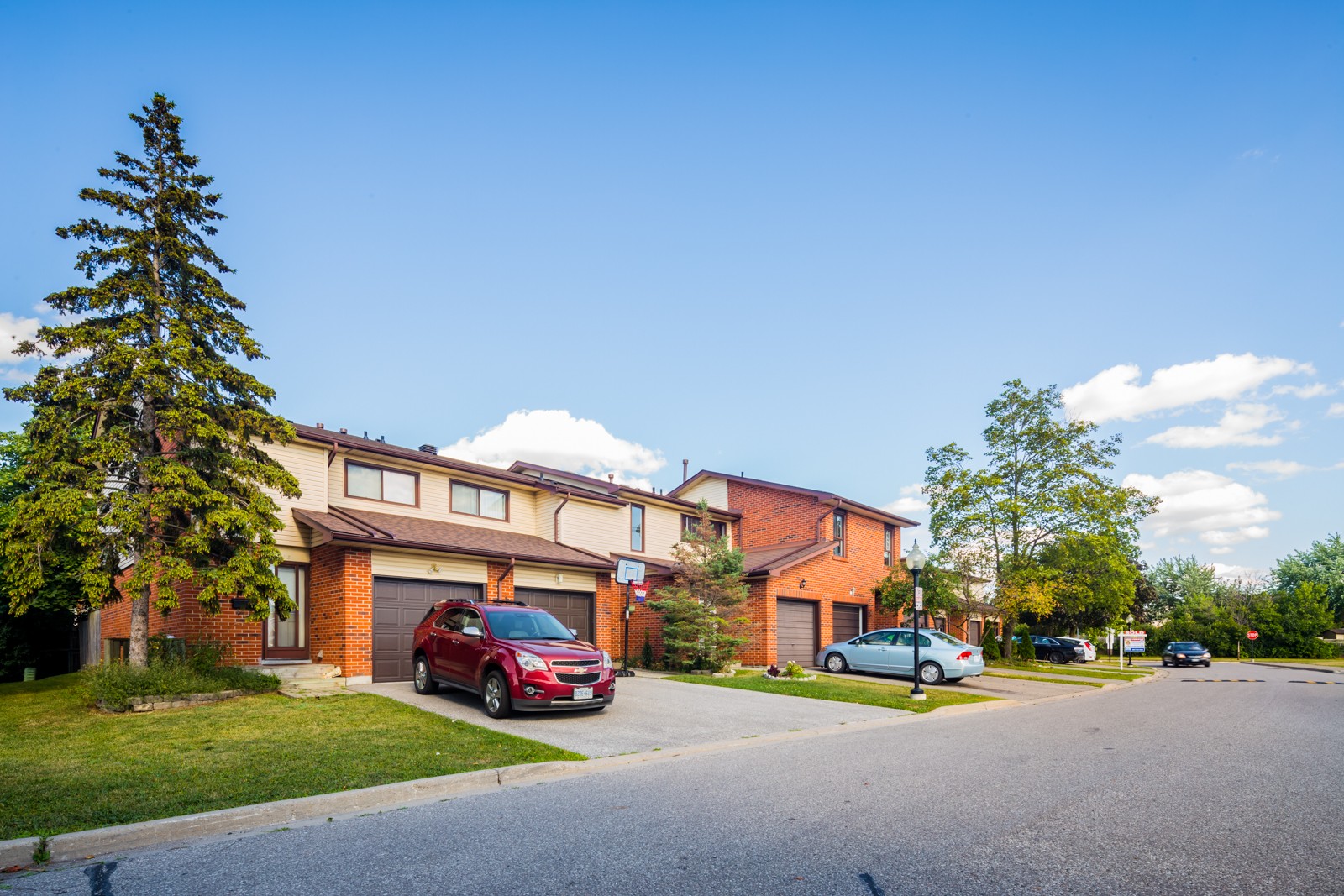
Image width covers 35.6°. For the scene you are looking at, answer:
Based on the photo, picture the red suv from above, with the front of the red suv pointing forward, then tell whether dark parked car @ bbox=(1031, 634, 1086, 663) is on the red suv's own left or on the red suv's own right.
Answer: on the red suv's own left

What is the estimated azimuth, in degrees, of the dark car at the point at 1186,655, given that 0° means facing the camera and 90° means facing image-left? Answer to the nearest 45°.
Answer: approximately 315°

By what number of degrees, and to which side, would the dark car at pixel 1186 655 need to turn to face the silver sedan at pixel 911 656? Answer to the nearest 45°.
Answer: approximately 45° to its right

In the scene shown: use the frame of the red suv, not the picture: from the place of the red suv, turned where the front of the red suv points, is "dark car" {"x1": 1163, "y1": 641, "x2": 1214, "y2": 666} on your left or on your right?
on your left

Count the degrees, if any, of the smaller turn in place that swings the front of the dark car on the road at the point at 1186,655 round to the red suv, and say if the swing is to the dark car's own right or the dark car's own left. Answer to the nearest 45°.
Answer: approximately 45° to the dark car's own right
